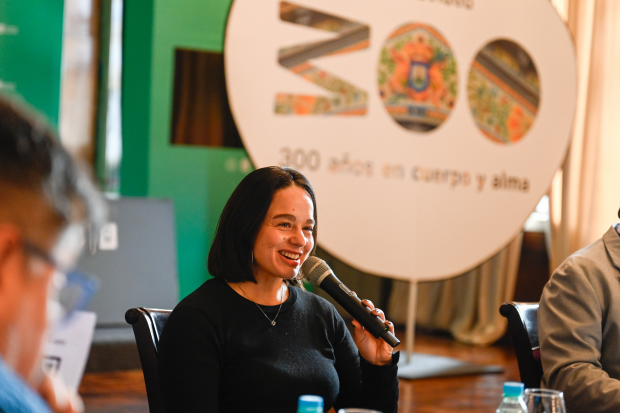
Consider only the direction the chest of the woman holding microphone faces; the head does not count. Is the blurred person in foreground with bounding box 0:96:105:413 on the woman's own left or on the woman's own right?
on the woman's own right

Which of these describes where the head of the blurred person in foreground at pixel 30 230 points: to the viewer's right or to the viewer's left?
to the viewer's right
